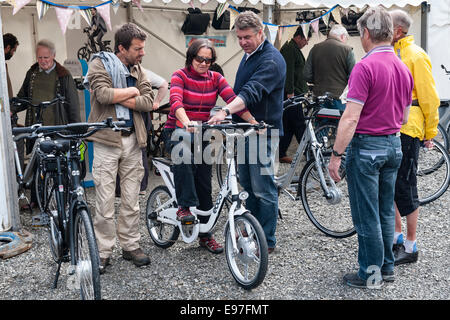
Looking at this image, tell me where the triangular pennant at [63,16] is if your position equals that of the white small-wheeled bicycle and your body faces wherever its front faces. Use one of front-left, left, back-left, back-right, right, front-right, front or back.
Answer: back

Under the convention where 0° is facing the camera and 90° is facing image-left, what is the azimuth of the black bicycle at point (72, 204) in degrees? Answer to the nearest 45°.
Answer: approximately 0°

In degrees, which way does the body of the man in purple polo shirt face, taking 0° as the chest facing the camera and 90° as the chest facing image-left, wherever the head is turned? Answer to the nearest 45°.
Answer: approximately 135°

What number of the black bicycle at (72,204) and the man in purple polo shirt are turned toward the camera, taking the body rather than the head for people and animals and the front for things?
1

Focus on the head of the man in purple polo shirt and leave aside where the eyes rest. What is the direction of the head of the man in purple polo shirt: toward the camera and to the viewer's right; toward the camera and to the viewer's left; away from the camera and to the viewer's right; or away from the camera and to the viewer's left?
away from the camera and to the viewer's left

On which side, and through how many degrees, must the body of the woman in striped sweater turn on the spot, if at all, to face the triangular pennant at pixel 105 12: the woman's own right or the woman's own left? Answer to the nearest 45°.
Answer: approximately 180°

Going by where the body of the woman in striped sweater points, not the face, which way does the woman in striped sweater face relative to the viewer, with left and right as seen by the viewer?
facing the viewer and to the right of the viewer

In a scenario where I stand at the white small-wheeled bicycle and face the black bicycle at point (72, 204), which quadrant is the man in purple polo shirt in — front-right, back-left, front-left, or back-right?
back-left

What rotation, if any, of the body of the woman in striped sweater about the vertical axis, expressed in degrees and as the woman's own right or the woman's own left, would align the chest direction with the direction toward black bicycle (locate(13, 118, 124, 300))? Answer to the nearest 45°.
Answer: approximately 90° to the woman's own right

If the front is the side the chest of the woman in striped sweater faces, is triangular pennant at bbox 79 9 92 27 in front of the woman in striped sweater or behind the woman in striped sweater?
behind

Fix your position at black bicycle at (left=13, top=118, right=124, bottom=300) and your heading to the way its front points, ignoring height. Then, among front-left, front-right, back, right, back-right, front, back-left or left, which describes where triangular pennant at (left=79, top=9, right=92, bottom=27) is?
back

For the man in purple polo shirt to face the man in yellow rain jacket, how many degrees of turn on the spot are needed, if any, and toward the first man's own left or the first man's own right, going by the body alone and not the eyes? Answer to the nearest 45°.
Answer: approximately 45° to the first man's own right

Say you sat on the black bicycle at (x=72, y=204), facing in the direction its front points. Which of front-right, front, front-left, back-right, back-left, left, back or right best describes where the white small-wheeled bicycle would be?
left

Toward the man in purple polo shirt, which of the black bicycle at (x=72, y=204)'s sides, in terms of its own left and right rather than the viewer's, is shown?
left

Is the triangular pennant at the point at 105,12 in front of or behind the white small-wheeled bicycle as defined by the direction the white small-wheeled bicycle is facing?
behind

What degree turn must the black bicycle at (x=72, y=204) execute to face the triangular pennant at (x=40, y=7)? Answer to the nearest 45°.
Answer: approximately 180°

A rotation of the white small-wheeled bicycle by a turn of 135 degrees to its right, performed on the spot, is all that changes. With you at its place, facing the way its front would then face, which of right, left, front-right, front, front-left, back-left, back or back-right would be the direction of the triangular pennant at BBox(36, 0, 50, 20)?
front-right
